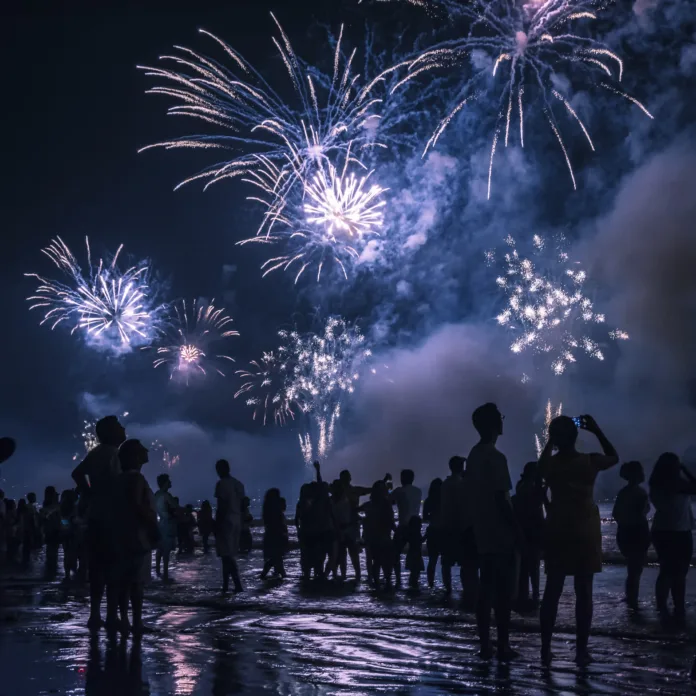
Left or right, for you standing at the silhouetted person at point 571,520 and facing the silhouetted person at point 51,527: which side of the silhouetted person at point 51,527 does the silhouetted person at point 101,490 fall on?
left

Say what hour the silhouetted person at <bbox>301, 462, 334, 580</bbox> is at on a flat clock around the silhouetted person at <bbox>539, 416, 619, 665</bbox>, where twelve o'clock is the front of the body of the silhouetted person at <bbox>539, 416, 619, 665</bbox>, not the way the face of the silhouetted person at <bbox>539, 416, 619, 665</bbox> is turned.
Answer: the silhouetted person at <bbox>301, 462, 334, 580</bbox> is roughly at 11 o'clock from the silhouetted person at <bbox>539, 416, 619, 665</bbox>.

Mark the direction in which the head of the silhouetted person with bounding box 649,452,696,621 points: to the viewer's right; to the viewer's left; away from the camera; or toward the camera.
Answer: away from the camera

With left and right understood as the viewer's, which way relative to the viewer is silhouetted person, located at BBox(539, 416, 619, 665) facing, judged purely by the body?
facing away from the viewer

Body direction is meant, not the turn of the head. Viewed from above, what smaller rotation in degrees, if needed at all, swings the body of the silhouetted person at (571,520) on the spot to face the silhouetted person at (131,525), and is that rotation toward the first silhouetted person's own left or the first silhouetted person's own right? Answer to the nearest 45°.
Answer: approximately 90° to the first silhouetted person's own left

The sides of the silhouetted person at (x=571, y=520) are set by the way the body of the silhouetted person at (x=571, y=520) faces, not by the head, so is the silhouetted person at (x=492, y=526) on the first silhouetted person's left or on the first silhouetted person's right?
on the first silhouetted person's left

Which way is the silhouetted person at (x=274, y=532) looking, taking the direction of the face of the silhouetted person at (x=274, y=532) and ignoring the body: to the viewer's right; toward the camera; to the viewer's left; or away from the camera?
away from the camera

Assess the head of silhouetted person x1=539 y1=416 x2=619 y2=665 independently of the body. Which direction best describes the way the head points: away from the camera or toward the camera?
away from the camera

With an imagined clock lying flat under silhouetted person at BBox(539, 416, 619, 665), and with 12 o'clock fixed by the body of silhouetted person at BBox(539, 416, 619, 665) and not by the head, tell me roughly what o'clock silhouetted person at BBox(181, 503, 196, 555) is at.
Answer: silhouetted person at BBox(181, 503, 196, 555) is roughly at 11 o'clock from silhouetted person at BBox(539, 416, 619, 665).
